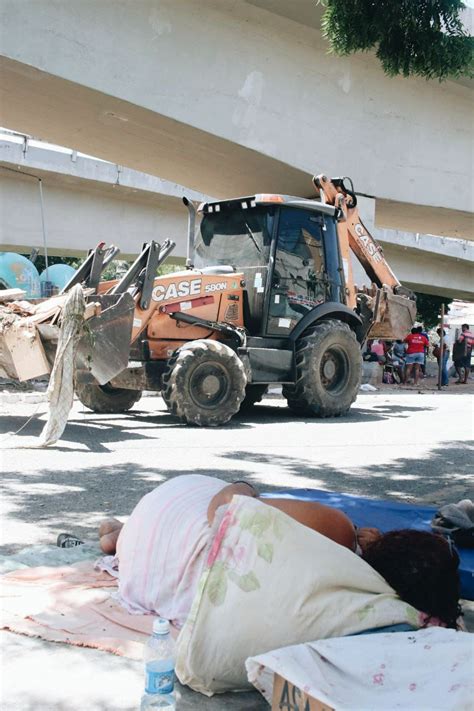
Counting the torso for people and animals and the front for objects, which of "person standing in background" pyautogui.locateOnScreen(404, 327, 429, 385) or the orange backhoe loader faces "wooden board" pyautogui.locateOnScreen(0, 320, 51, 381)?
the orange backhoe loader

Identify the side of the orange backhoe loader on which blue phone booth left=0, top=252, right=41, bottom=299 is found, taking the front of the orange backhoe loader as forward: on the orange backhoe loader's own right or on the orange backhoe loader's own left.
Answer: on the orange backhoe loader's own right

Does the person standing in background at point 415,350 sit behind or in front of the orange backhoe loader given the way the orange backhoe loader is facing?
behind

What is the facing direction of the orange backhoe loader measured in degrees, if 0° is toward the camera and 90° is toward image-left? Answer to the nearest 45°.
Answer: approximately 45°

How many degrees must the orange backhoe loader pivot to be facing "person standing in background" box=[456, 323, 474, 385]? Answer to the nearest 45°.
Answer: approximately 180°

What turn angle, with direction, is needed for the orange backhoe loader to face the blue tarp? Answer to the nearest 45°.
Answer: approximately 45° to its left
